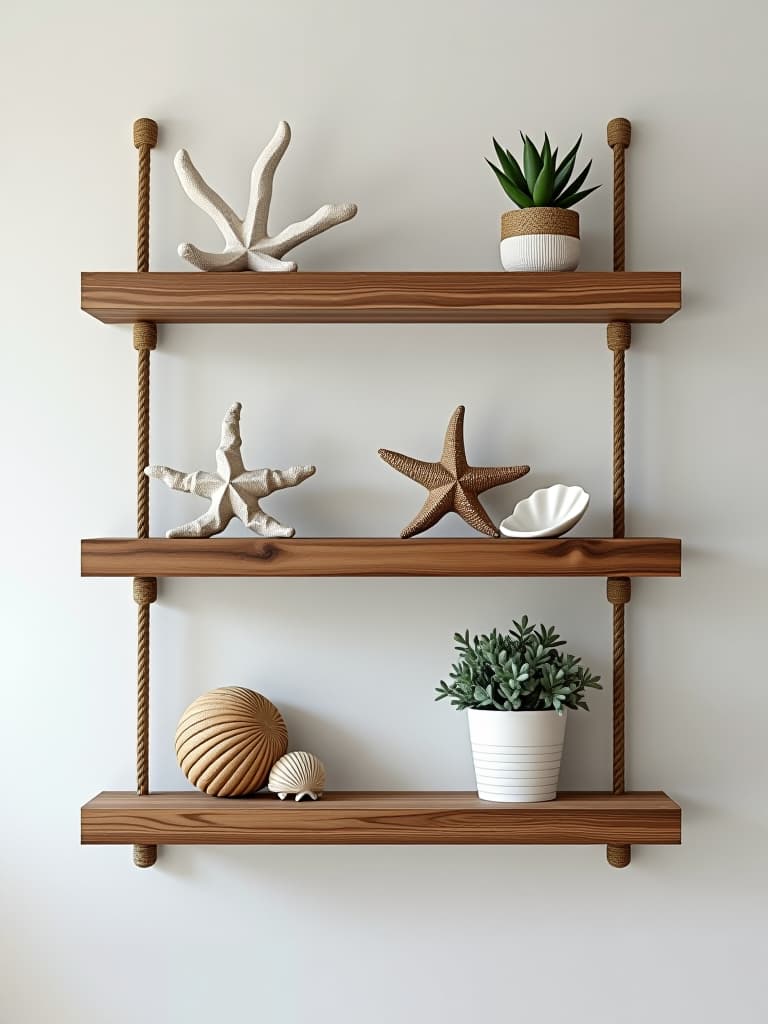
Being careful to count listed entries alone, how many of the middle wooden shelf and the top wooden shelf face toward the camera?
2

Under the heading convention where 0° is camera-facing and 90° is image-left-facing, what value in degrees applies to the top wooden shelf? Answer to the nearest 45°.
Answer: approximately 0°

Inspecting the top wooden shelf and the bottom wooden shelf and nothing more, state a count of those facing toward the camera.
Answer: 2
